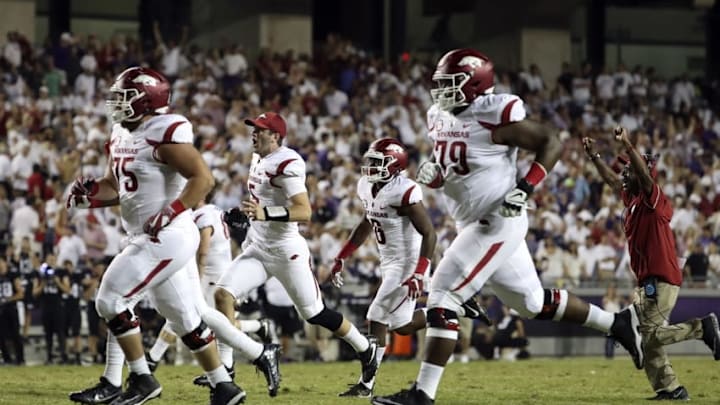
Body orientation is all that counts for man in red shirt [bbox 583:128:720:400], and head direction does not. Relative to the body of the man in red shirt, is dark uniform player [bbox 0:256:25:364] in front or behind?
in front

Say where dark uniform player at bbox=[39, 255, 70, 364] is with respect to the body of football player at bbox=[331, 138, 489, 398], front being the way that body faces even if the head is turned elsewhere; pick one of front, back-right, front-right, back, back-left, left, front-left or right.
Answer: right

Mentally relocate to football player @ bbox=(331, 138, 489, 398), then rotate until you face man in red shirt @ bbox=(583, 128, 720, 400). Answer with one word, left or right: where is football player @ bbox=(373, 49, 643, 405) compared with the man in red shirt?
right

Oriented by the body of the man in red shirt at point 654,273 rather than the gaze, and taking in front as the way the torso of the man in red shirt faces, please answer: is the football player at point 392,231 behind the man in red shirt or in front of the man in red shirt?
in front

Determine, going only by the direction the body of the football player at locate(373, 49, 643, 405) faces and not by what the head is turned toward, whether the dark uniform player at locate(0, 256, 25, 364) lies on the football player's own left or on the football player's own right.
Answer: on the football player's own right

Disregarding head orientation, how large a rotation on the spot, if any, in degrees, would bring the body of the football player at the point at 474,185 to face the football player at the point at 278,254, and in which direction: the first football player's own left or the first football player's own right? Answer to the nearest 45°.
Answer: approximately 90° to the first football player's own right

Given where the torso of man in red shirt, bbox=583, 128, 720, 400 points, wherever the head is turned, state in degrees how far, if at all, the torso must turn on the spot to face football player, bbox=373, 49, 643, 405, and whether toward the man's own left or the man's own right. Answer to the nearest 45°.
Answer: approximately 45° to the man's own left

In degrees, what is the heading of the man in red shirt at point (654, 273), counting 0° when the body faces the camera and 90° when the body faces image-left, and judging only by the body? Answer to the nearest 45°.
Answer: approximately 90°

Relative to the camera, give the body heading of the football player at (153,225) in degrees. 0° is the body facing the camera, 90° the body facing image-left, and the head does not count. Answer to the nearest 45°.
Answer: approximately 45°

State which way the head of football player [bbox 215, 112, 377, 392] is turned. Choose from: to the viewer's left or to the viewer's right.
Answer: to the viewer's left
